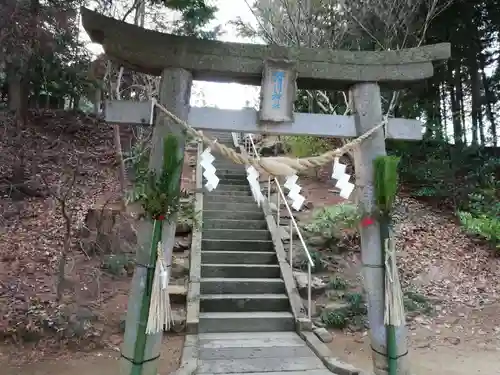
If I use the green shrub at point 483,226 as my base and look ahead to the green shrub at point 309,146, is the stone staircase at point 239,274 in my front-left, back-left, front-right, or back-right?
front-left

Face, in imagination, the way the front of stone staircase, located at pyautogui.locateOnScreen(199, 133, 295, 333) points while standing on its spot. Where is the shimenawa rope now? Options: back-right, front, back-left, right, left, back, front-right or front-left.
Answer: front

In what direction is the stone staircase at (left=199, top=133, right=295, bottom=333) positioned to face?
toward the camera

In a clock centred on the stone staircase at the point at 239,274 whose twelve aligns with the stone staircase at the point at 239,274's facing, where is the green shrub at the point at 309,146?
The green shrub is roughly at 7 o'clock from the stone staircase.

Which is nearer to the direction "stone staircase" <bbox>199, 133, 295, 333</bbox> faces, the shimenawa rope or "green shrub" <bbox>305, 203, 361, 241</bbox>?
the shimenawa rope

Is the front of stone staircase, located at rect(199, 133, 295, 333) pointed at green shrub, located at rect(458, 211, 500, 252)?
no

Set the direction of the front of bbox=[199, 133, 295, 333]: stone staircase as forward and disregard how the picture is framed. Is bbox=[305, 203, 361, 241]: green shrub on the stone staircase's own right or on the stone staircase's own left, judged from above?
on the stone staircase's own left
